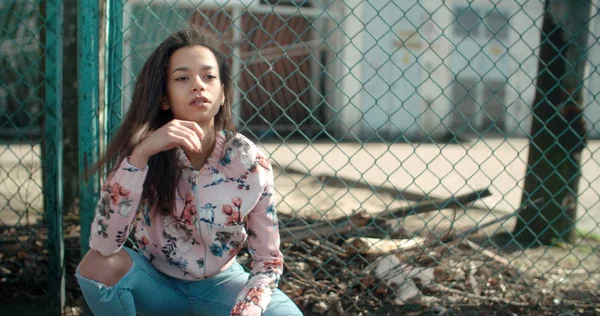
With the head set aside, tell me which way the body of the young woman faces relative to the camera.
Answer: toward the camera

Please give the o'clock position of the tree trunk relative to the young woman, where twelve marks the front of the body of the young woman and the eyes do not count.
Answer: The tree trunk is roughly at 8 o'clock from the young woman.

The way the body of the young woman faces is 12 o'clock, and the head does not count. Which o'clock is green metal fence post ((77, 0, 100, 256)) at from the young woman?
The green metal fence post is roughly at 5 o'clock from the young woman.

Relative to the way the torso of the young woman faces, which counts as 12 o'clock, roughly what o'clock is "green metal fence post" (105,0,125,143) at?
The green metal fence post is roughly at 5 o'clock from the young woman.
